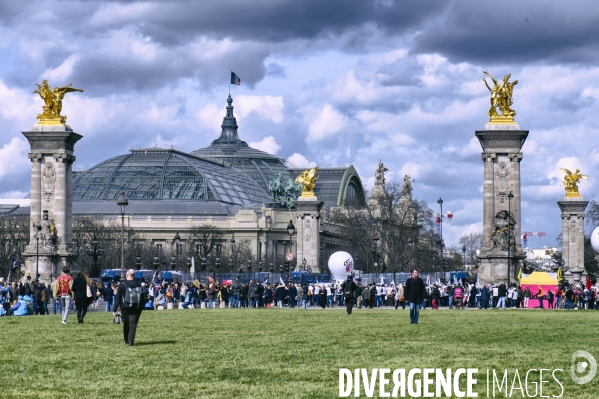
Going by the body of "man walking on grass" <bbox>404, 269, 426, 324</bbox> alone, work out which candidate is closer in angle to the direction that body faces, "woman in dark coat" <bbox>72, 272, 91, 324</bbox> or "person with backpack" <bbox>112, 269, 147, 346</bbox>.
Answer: the person with backpack

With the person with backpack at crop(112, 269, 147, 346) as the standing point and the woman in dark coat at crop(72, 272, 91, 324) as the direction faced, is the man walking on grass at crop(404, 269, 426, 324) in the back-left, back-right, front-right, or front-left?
front-right

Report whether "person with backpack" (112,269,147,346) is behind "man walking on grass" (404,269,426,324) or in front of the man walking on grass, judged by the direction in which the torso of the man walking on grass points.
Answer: in front

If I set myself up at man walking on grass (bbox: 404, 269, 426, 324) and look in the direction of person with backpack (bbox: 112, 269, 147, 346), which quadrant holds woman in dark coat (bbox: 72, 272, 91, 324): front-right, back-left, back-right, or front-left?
front-right

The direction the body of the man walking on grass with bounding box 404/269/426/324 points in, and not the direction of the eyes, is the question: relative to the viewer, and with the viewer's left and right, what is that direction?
facing the viewer

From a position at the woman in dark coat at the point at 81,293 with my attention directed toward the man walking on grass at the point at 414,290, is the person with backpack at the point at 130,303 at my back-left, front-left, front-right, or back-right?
front-right

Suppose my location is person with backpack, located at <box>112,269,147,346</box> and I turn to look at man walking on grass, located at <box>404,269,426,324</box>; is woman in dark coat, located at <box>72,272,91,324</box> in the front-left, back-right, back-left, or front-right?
front-left

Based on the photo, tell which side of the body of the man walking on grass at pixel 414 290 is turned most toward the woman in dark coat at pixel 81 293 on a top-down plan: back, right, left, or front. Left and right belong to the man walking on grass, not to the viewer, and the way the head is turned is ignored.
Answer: right
